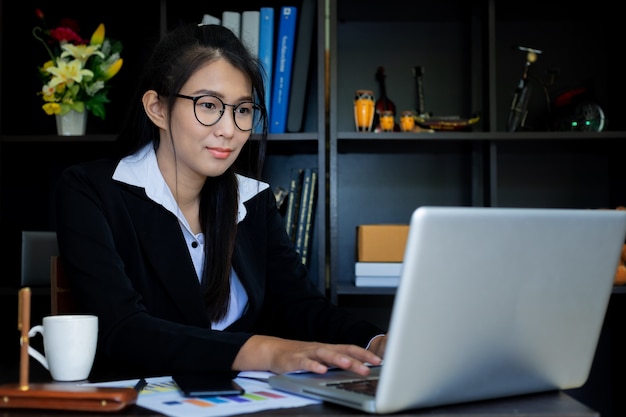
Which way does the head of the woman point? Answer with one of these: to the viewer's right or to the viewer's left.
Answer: to the viewer's right

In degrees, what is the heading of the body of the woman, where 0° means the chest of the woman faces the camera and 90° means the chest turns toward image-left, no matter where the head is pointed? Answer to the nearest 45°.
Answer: approximately 315°

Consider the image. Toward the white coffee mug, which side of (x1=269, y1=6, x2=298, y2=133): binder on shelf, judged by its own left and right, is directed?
front

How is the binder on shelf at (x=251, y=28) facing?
toward the camera

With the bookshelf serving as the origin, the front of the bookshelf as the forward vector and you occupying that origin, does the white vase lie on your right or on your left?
on your right

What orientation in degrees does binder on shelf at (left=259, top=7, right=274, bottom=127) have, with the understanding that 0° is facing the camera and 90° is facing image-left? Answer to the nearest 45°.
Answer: approximately 0°

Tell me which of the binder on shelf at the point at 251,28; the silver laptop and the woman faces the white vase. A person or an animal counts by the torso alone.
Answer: the silver laptop

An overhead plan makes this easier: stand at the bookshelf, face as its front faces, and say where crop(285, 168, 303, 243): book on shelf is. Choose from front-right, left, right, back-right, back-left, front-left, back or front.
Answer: front-right

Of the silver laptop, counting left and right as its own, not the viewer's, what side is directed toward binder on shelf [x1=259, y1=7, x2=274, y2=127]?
front

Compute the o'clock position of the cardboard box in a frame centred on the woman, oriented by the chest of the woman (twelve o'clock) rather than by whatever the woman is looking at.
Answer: The cardboard box is roughly at 9 o'clock from the woman.

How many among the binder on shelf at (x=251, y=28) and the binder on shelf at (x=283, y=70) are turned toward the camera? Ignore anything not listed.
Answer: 2

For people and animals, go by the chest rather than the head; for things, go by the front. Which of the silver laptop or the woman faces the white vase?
the silver laptop

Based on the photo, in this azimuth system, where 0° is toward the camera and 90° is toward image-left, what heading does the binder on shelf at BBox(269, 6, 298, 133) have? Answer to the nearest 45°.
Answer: approximately 0°

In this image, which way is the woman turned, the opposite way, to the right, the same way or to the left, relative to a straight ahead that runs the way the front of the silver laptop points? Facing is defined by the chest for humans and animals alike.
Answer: the opposite way

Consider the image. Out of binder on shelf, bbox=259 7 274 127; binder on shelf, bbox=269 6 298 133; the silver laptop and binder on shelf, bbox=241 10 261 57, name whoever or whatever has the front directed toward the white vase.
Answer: the silver laptop

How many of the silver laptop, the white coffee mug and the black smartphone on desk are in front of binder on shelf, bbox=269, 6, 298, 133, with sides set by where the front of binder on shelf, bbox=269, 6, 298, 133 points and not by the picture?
3
